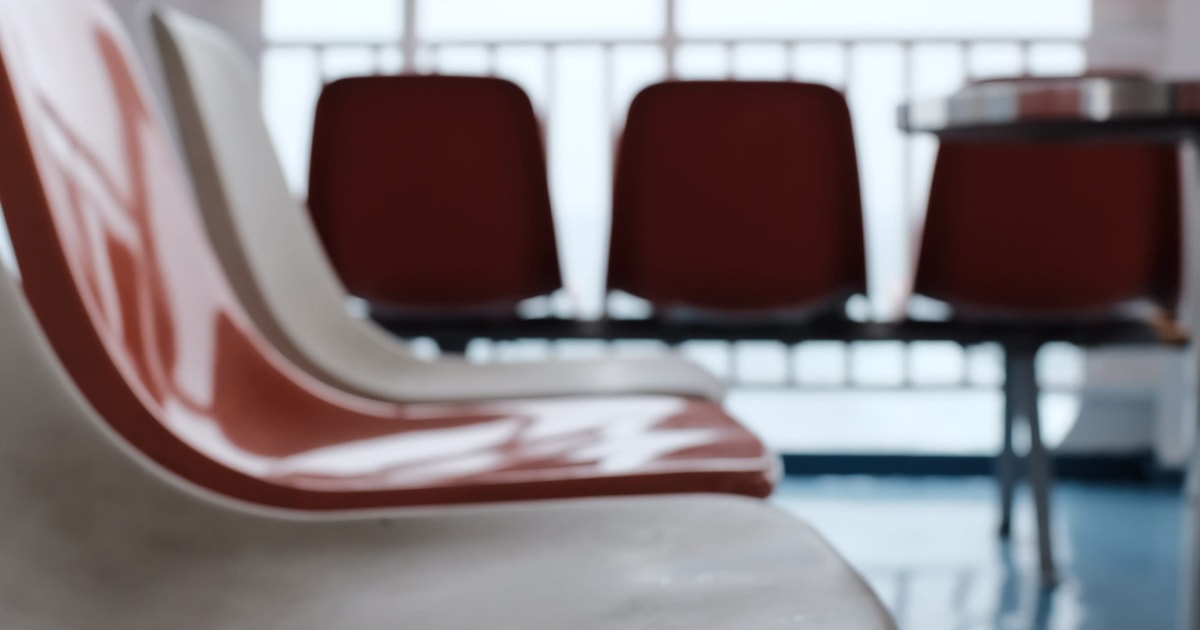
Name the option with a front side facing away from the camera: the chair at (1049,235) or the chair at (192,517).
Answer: the chair at (1049,235)

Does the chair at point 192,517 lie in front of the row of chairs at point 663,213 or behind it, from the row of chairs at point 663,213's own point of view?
behind

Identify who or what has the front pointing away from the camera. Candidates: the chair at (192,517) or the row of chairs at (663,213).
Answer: the row of chairs

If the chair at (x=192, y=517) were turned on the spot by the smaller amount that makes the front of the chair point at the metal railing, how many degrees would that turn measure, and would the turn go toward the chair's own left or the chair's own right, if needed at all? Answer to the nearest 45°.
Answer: approximately 90° to the chair's own left

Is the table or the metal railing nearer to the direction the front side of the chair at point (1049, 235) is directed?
the metal railing

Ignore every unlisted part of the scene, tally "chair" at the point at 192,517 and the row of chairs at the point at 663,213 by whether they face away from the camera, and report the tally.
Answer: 1

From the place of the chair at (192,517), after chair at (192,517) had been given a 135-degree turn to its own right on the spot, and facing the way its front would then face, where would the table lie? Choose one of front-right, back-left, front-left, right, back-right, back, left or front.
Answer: back

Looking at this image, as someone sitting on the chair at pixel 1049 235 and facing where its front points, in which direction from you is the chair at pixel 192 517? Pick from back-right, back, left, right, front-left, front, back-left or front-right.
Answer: back

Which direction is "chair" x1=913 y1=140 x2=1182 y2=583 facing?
away from the camera

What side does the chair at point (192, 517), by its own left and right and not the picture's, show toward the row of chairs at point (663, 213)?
left

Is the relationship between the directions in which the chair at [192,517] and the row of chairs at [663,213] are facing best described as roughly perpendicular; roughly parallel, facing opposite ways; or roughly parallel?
roughly perpendicular

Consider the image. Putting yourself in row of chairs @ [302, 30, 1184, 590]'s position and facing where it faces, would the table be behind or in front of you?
behind

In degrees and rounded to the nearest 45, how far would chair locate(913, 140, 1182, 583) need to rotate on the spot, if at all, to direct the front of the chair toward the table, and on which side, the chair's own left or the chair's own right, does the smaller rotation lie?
approximately 180°

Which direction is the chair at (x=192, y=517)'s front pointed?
to the viewer's right

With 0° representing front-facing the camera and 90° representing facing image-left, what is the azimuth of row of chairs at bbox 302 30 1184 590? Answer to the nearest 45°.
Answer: approximately 180°
